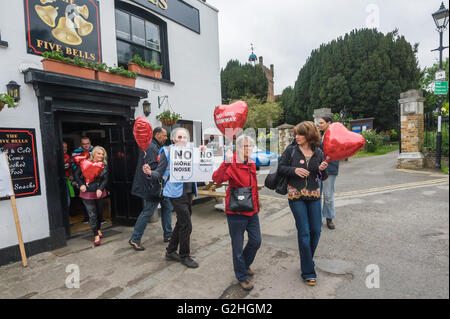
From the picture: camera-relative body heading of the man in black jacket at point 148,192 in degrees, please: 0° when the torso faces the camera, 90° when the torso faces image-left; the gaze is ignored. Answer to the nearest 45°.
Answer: approximately 270°

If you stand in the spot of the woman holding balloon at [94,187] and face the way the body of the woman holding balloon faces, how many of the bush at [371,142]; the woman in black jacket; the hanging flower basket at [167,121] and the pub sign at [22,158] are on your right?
1

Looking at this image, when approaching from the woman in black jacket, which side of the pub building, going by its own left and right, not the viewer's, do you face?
front

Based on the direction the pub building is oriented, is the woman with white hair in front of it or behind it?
in front

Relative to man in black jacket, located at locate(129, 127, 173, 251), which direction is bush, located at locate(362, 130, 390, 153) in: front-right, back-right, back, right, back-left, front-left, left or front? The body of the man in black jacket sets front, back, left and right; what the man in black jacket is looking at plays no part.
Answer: front-left

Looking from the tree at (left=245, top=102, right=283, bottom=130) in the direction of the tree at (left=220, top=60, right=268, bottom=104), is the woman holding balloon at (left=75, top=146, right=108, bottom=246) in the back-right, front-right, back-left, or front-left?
back-left

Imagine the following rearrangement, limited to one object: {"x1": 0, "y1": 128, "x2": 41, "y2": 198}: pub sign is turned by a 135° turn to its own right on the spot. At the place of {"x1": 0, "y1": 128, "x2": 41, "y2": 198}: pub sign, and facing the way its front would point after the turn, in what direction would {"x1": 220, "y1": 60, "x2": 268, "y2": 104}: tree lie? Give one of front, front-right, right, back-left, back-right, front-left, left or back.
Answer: back-right

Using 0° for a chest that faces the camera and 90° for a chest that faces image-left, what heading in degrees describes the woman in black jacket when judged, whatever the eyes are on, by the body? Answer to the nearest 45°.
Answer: approximately 0°

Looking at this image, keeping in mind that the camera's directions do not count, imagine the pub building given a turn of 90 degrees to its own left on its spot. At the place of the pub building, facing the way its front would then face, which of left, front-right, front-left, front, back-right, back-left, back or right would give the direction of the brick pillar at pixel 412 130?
front-right

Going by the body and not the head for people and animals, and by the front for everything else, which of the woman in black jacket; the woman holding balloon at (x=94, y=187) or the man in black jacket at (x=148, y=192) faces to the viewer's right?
the man in black jacket

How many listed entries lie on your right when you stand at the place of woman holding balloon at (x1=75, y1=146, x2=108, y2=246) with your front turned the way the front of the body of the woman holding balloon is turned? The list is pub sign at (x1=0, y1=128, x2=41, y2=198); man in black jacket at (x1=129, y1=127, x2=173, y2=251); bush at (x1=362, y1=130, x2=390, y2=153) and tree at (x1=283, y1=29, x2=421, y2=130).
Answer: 1

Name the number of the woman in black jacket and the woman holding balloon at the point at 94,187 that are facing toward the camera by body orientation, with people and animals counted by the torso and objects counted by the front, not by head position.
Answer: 2

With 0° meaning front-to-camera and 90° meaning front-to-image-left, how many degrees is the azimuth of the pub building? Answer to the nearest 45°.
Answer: approximately 315°

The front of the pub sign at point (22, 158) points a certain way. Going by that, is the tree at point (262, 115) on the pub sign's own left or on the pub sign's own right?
on the pub sign's own left

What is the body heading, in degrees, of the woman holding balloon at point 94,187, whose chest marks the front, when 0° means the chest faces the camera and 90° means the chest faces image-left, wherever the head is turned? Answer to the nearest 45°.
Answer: approximately 0°
